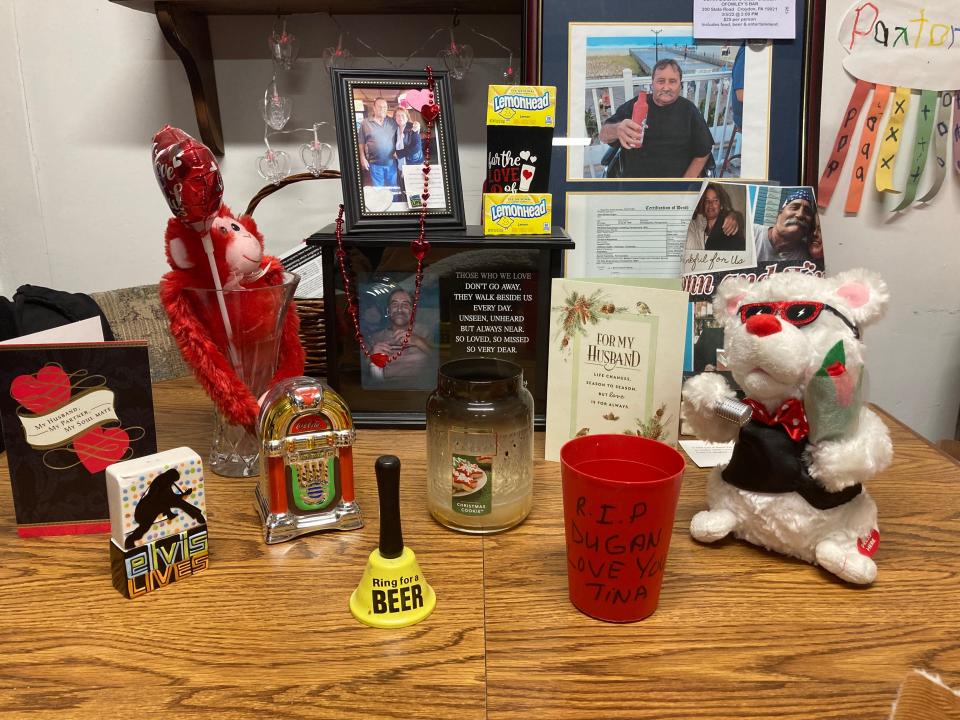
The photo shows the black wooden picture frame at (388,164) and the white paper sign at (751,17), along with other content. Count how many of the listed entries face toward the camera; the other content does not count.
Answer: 2

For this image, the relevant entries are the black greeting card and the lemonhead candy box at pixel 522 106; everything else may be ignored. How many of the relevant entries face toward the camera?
2

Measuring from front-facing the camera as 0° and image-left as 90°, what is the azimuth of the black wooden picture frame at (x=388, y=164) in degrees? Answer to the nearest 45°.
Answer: approximately 0°

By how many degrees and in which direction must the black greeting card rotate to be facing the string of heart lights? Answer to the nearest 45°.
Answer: approximately 135° to its left

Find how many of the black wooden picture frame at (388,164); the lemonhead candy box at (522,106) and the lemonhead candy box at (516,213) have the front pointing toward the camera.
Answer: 3

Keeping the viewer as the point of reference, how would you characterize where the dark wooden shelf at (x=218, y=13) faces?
facing the viewer

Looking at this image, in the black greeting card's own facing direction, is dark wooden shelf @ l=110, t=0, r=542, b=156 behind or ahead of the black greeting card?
behind

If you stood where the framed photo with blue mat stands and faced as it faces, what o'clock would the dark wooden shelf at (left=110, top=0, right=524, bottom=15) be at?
The dark wooden shelf is roughly at 3 o'clock from the framed photo with blue mat.

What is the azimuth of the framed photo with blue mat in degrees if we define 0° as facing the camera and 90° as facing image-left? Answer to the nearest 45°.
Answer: approximately 0°

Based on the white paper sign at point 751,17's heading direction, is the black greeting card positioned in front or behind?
in front
